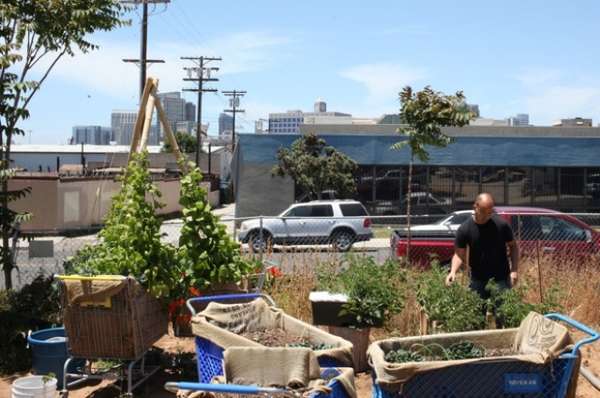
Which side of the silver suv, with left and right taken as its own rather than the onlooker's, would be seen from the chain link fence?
left

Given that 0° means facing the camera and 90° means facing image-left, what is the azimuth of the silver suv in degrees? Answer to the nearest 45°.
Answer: approximately 90°

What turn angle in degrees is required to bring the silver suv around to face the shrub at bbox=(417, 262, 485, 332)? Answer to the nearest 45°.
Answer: approximately 90° to its left

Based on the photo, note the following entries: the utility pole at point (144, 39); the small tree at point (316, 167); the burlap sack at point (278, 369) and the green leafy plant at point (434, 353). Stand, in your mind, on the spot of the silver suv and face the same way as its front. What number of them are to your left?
2

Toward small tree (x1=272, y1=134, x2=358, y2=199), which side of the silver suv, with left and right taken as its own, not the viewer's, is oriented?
right

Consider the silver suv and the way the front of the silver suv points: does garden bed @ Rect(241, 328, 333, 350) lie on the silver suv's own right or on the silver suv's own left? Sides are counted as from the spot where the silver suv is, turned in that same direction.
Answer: on the silver suv's own left

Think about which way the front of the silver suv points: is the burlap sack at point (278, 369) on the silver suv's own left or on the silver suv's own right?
on the silver suv's own left

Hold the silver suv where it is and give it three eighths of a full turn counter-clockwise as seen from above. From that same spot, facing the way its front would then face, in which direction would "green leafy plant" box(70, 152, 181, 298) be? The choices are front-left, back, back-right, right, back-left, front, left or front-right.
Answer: front-right

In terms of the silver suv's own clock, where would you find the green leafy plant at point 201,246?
The green leafy plant is roughly at 9 o'clock from the silver suv.
